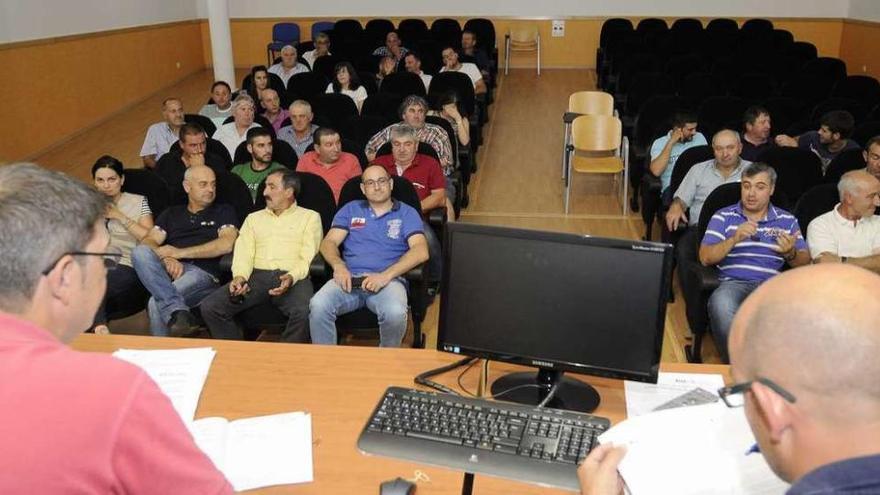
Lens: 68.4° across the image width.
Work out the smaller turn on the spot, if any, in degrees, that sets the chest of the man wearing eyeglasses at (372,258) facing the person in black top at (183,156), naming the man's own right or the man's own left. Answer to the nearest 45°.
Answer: approximately 135° to the man's own right

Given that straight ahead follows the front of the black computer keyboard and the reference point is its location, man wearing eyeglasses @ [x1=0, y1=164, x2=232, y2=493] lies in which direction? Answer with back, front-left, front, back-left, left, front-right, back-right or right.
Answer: front-right

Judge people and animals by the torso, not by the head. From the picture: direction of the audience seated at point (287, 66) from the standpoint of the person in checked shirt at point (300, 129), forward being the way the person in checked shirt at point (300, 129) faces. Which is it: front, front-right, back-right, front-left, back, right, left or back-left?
back

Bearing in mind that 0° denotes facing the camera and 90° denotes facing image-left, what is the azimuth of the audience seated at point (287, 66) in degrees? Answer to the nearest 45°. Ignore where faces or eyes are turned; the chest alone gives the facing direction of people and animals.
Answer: approximately 0°

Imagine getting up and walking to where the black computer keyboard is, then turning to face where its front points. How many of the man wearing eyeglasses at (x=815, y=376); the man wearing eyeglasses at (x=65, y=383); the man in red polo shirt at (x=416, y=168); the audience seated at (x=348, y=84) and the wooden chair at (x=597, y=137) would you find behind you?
3

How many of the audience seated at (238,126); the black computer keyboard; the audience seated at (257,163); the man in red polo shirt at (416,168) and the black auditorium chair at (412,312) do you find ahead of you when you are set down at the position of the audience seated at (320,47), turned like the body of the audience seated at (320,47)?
5

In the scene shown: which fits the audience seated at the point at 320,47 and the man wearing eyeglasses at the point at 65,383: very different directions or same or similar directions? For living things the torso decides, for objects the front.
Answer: very different directions

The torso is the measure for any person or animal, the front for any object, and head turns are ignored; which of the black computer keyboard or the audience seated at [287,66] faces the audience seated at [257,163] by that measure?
the audience seated at [287,66]

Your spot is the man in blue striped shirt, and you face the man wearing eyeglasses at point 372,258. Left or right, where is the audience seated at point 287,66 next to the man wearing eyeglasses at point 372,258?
right

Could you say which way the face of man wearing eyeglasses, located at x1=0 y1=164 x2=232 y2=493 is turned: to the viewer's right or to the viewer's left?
to the viewer's right

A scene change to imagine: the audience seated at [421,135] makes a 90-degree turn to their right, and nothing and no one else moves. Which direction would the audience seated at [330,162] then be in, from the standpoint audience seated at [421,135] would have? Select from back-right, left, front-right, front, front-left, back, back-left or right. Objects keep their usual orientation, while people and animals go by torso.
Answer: front-left

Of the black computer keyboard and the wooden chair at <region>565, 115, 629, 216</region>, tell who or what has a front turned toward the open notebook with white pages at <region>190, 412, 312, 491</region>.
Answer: the wooden chair
